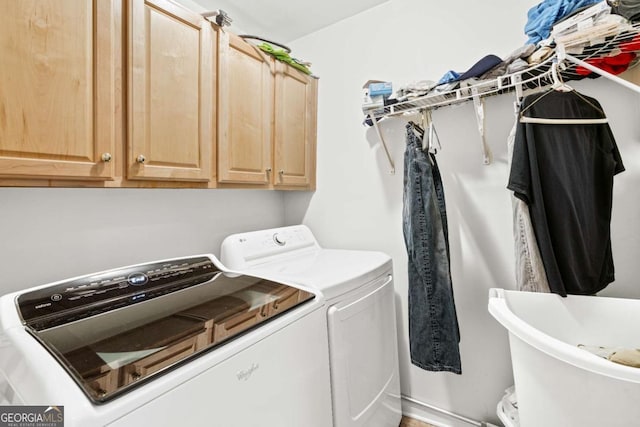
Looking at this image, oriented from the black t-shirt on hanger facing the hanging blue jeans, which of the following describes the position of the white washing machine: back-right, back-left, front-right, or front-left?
front-left

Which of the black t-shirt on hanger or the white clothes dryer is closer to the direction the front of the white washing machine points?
the black t-shirt on hanger

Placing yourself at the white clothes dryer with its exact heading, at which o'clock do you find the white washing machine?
The white washing machine is roughly at 3 o'clock from the white clothes dryer.

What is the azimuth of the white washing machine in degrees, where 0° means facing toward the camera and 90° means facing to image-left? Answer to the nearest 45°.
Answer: approximately 315°

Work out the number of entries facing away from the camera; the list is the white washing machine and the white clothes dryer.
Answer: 0

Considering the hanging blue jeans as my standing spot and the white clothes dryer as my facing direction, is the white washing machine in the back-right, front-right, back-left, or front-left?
front-left

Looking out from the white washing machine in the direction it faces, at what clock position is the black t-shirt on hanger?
The black t-shirt on hanger is roughly at 11 o'clock from the white washing machine.

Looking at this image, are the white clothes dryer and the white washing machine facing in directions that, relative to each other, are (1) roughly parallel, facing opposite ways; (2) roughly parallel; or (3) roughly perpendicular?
roughly parallel

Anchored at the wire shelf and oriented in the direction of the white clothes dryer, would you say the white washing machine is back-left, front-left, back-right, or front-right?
front-left
